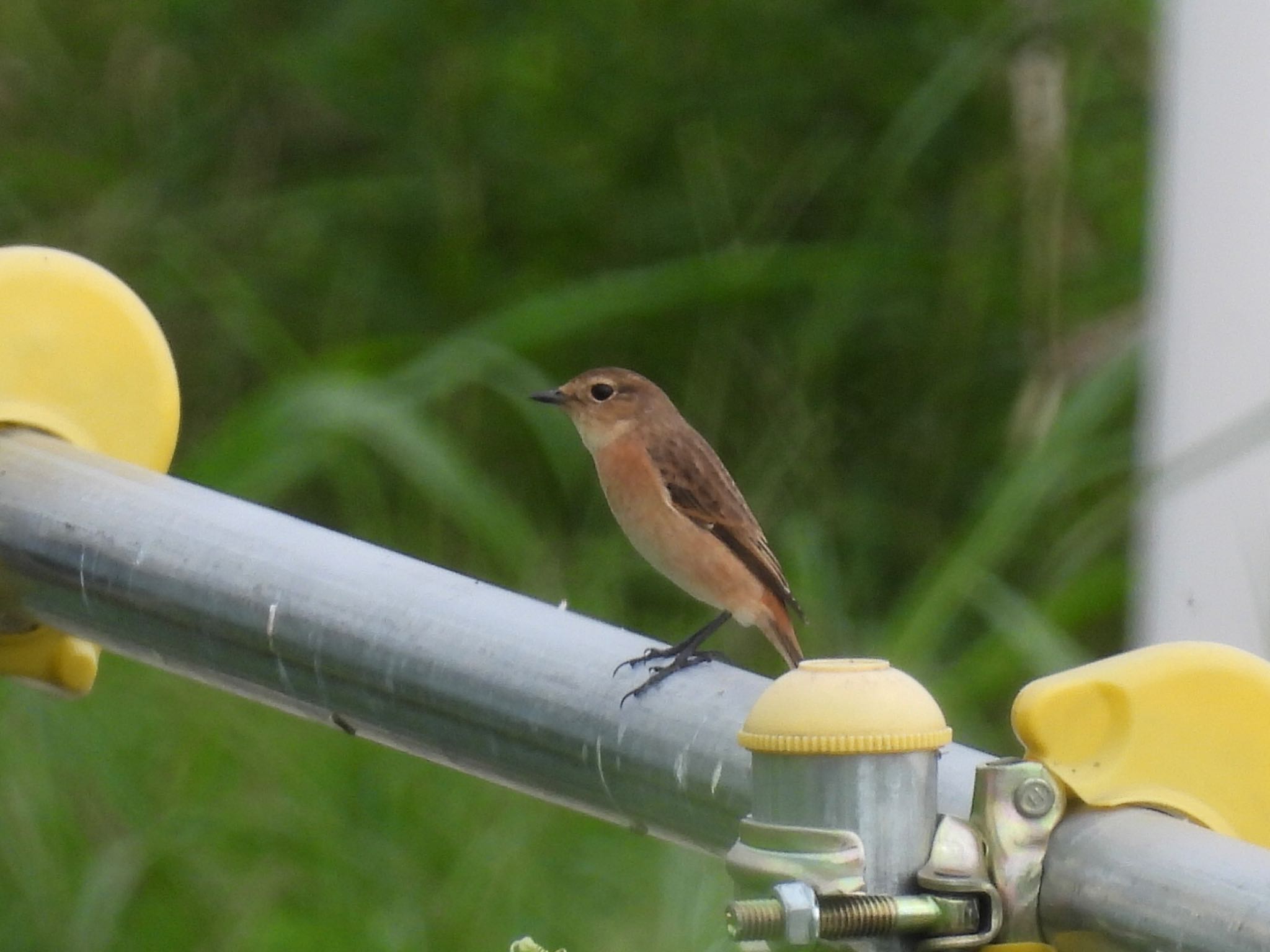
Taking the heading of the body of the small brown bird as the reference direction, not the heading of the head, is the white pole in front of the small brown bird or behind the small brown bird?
behind

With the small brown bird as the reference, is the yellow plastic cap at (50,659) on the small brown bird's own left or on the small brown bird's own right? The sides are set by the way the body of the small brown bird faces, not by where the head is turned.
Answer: on the small brown bird's own left

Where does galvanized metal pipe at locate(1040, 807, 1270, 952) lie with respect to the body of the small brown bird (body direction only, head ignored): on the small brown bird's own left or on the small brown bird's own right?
on the small brown bird's own left

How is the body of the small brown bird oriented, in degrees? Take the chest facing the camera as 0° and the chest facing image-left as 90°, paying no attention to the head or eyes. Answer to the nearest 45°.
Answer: approximately 90°

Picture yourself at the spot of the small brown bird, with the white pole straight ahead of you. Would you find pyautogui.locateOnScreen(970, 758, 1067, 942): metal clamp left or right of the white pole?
right
